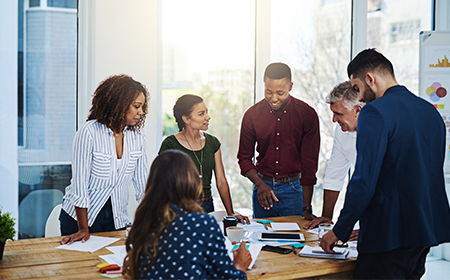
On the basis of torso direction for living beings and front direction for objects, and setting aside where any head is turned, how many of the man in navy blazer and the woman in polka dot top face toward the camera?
0

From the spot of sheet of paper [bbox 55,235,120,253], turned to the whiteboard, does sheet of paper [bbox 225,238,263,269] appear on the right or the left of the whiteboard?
right

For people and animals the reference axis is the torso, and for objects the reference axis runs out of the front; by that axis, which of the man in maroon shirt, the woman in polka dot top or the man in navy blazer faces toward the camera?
the man in maroon shirt

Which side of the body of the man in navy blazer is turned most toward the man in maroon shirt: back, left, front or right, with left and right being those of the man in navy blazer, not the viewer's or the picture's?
front

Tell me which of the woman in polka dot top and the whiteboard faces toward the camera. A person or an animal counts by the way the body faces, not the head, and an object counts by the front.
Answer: the whiteboard

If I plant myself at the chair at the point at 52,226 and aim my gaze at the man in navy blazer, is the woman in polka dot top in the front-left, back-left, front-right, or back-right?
front-right

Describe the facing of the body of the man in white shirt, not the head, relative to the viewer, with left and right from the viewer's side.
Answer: facing the viewer and to the left of the viewer

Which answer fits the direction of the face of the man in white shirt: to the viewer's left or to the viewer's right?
to the viewer's left

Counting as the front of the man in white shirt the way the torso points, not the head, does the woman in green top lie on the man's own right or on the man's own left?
on the man's own right

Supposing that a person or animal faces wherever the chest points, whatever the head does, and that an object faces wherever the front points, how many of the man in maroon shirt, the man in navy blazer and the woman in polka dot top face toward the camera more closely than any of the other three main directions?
1

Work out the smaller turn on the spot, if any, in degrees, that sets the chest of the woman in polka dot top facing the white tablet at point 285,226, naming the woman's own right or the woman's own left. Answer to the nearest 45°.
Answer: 0° — they already face it

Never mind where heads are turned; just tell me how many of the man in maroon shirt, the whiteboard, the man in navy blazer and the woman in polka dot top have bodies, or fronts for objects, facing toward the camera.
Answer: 2

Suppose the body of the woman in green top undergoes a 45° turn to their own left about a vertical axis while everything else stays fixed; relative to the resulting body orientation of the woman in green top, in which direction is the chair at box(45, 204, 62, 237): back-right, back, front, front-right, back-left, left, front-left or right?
back

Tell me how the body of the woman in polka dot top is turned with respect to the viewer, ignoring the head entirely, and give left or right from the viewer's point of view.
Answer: facing away from the viewer and to the right of the viewer

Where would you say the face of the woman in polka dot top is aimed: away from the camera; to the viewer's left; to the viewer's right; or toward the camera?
away from the camera

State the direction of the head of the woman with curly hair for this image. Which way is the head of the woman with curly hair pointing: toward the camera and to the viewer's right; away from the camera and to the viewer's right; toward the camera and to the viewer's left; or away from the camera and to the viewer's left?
toward the camera and to the viewer's right

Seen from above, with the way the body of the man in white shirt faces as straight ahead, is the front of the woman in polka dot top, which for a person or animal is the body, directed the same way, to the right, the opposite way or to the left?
the opposite way

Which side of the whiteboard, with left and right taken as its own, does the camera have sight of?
front

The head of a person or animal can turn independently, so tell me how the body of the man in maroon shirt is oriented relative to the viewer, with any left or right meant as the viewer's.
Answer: facing the viewer
